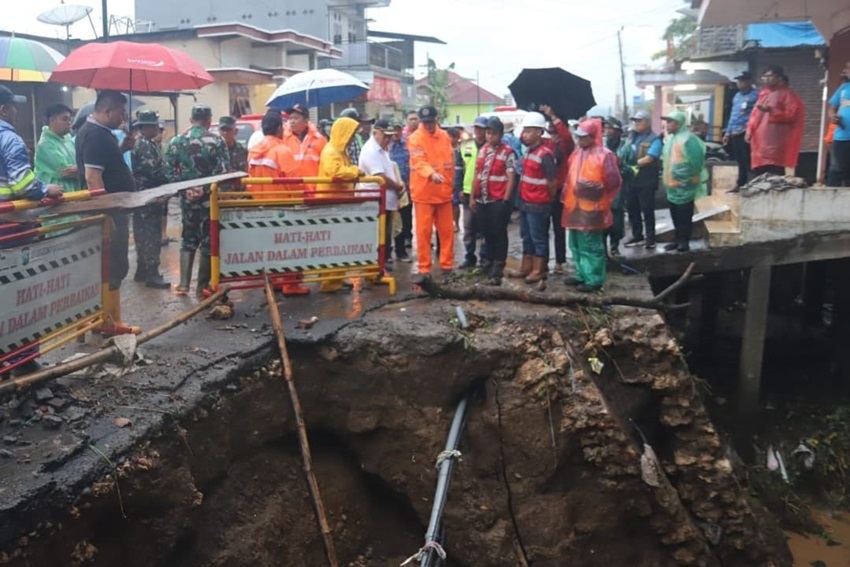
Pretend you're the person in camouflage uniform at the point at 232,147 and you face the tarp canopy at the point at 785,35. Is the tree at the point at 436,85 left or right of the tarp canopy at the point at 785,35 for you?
left

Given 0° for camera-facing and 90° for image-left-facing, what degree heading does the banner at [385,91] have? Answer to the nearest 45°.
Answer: approximately 0°

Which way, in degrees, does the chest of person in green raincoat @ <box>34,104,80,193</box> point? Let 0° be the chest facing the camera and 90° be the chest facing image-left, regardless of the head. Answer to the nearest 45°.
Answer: approximately 315°

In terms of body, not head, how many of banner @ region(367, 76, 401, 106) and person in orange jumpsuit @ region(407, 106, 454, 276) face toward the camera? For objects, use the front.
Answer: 2

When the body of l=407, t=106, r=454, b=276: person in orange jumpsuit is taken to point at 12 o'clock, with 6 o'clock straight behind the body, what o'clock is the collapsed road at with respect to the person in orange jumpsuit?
The collapsed road is roughly at 12 o'clock from the person in orange jumpsuit.

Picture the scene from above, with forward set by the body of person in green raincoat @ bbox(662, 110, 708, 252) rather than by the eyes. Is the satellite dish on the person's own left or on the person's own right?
on the person's own right
